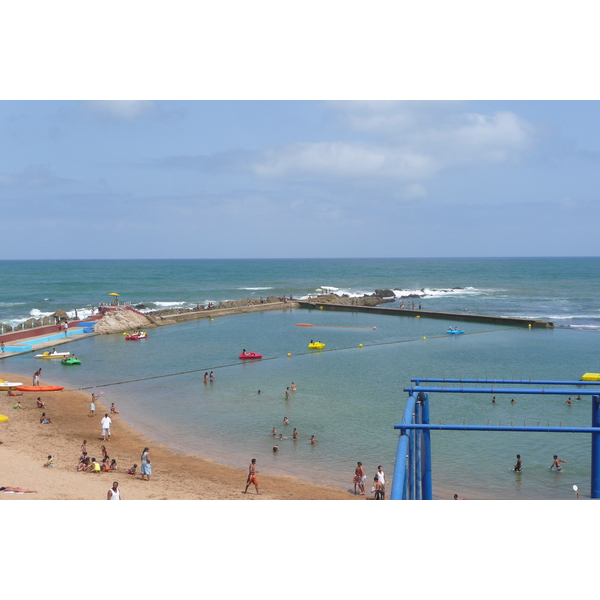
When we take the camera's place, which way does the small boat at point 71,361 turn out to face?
facing to the right of the viewer
